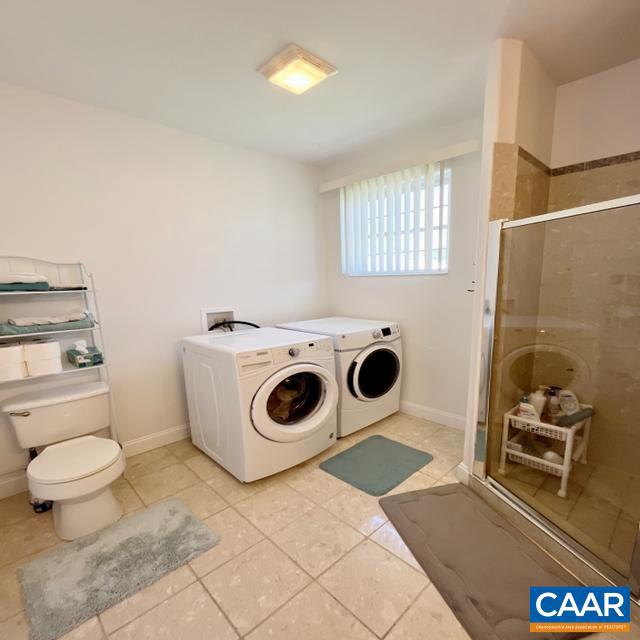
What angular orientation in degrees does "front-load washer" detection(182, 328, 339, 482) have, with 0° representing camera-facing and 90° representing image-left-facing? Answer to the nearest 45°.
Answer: approximately 315°

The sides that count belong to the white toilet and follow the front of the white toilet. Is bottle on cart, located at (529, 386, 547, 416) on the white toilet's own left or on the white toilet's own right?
on the white toilet's own left

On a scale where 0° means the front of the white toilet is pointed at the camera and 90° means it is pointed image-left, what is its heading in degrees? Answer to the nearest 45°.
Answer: approximately 0°

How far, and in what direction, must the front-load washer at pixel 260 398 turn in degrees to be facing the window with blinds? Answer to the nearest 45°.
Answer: approximately 90° to its left

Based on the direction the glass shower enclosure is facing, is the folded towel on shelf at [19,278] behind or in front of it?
in front

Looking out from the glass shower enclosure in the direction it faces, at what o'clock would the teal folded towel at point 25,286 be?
The teal folded towel is roughly at 12 o'clock from the glass shower enclosure.

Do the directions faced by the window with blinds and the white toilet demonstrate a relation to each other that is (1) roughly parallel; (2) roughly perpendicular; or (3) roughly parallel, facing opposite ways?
roughly perpendicular

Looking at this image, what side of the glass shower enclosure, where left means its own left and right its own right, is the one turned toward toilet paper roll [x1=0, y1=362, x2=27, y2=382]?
front
